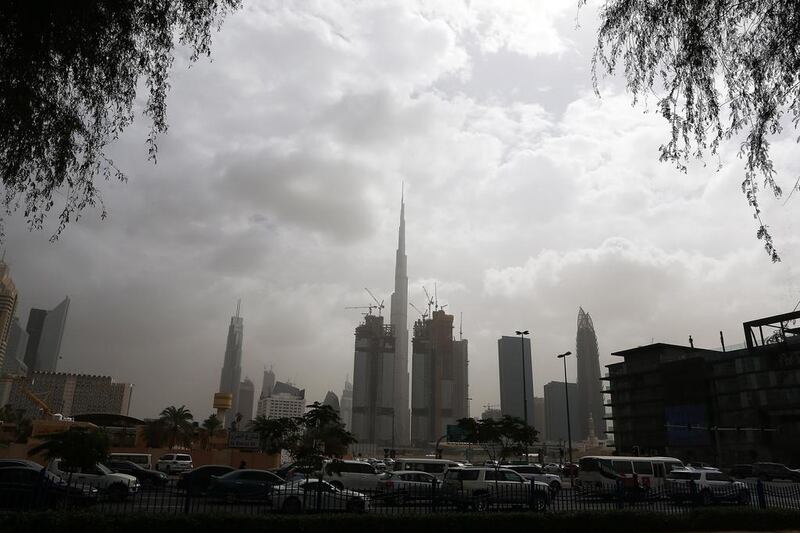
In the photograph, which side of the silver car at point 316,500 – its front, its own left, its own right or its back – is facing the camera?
right

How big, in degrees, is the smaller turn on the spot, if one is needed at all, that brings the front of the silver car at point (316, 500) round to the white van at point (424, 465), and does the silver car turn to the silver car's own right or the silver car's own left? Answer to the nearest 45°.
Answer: approximately 90° to the silver car's own left

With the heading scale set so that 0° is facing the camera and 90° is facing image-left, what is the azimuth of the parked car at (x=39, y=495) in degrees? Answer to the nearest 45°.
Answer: approximately 270°

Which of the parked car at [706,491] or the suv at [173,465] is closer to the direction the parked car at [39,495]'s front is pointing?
the parked car

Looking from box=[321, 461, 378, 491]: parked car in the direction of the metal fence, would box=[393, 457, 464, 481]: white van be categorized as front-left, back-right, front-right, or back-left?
back-left

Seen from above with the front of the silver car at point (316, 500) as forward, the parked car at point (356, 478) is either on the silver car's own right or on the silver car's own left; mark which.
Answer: on the silver car's own left
